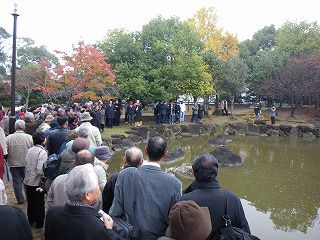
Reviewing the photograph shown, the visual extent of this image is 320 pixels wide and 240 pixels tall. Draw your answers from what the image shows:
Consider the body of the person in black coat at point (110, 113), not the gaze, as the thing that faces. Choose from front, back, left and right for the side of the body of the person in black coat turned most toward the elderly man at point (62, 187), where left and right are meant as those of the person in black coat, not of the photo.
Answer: front

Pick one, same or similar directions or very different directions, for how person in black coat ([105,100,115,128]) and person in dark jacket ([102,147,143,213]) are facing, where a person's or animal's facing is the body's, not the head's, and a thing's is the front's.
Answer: very different directions

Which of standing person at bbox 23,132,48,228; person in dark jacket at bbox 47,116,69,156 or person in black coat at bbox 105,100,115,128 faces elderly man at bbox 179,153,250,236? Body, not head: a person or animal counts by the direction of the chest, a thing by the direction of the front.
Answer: the person in black coat

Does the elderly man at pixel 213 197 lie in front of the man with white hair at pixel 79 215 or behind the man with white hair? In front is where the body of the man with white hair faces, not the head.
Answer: in front

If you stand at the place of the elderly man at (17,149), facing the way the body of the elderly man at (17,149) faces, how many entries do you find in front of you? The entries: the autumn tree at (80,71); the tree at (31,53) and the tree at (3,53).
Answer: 3

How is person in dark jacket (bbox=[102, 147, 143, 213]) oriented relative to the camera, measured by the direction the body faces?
away from the camera

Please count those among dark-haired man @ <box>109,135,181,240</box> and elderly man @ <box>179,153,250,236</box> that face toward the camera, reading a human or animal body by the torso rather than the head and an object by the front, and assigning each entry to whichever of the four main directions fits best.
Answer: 0

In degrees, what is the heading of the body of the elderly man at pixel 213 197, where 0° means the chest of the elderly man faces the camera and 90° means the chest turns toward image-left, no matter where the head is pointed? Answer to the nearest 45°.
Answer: approximately 180°

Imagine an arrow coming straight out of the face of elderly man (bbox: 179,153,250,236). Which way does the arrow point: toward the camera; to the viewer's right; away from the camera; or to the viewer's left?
away from the camera

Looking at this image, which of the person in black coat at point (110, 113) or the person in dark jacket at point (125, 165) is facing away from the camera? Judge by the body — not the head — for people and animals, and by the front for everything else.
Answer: the person in dark jacket

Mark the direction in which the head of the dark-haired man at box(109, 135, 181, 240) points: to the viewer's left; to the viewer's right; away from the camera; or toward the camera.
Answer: away from the camera

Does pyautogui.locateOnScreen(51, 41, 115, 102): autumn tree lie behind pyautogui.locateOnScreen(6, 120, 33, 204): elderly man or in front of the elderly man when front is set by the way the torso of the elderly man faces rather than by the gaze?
in front

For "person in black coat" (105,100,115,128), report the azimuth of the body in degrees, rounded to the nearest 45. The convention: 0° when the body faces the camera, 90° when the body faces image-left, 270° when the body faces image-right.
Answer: approximately 0°

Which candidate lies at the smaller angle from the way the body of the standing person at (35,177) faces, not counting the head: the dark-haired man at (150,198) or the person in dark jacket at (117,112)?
the person in dark jacket

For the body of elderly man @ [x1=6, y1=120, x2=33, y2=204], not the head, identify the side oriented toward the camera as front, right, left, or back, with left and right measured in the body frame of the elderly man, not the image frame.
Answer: back

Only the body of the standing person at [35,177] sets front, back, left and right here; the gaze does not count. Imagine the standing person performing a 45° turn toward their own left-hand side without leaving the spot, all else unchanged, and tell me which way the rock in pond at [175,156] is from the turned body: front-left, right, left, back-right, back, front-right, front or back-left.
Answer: front-right

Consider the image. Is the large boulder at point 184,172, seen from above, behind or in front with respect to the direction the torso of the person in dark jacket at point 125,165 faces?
in front
